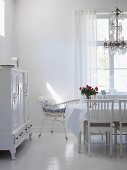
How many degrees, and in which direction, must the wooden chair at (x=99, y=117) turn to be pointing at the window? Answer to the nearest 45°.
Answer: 0° — it already faces it

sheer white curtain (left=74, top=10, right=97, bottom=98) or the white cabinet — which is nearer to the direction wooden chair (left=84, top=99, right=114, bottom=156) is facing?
the sheer white curtain

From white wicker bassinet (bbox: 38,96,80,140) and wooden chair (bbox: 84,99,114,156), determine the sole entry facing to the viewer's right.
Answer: white wicker bassinet (bbox: 38,96,80,140)

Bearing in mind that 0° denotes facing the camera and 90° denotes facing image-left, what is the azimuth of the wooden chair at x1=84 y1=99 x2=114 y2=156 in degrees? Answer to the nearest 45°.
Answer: approximately 180°

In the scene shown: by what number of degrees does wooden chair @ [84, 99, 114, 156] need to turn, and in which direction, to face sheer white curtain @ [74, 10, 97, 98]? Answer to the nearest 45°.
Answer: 0° — it already faces it

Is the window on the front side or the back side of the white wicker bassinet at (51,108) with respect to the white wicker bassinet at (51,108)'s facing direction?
on the front side

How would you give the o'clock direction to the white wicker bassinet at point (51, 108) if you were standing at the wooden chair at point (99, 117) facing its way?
the white wicker bassinet at point (51, 108) is roughly at 11 o'clock from the wooden chair at point (99, 117).

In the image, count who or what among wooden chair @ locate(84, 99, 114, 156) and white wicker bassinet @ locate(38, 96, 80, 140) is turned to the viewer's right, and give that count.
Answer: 1

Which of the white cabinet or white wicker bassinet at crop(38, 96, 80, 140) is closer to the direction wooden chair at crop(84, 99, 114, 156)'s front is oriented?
the white wicker bassinet
